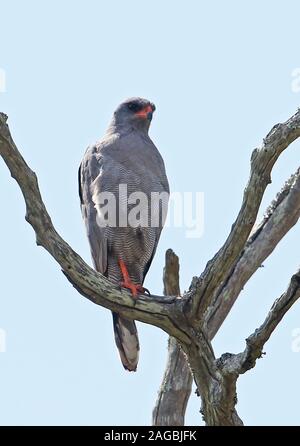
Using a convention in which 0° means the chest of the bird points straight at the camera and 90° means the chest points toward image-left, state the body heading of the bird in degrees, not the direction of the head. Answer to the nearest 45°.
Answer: approximately 315°
